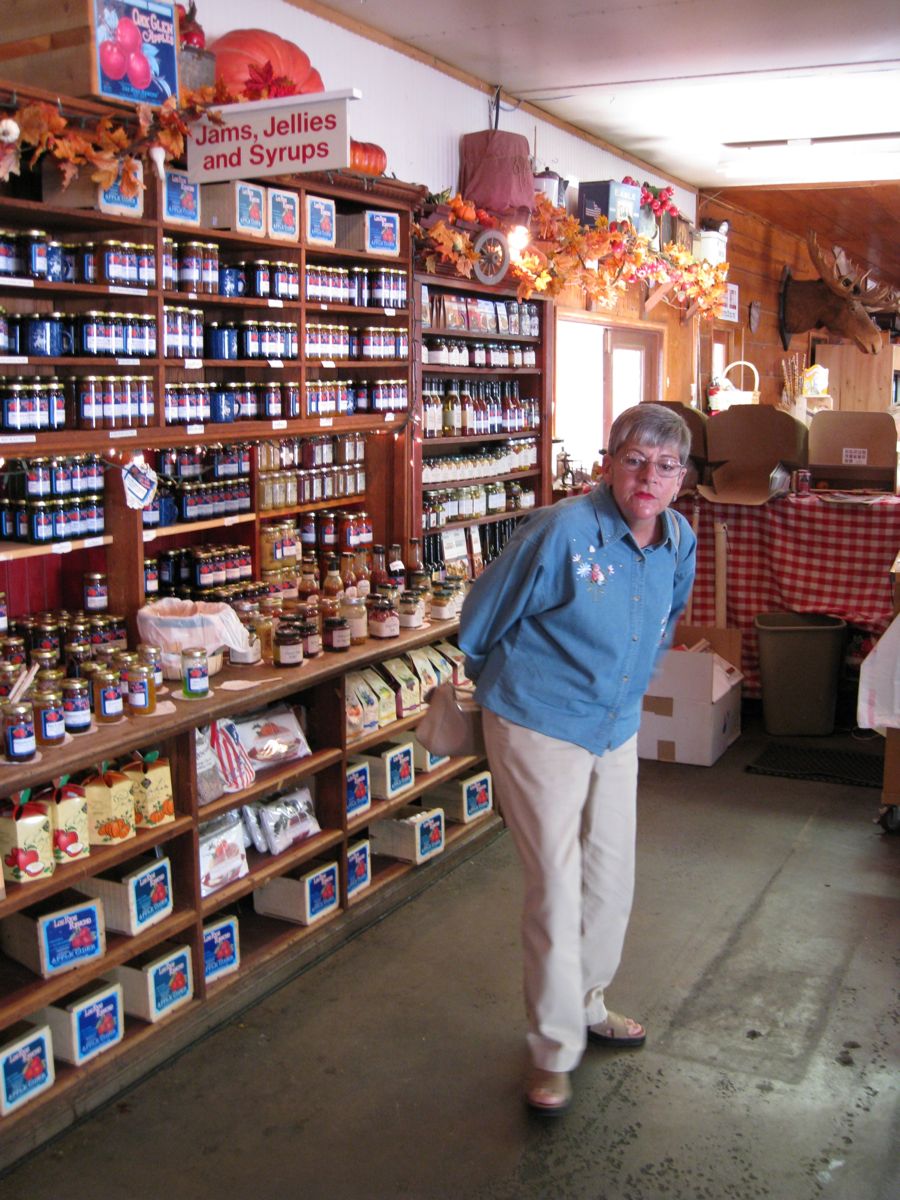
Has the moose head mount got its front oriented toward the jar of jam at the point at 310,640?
no

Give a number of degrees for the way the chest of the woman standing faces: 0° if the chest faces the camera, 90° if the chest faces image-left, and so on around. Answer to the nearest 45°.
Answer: approximately 315°

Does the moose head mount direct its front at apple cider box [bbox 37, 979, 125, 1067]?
no

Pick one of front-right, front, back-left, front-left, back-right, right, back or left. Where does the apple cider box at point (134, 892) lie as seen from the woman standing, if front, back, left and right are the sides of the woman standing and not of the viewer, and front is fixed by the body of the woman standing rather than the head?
back-right

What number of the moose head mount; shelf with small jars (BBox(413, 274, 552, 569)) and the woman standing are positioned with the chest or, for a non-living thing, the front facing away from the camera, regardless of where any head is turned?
0

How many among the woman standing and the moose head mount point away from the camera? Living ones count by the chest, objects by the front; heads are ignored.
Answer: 0

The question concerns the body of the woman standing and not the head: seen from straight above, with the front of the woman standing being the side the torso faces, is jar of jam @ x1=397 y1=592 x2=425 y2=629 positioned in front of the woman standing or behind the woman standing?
behind

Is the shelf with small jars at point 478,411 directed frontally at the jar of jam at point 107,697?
no

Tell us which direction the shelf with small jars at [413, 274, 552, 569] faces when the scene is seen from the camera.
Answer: facing the viewer and to the right of the viewer
